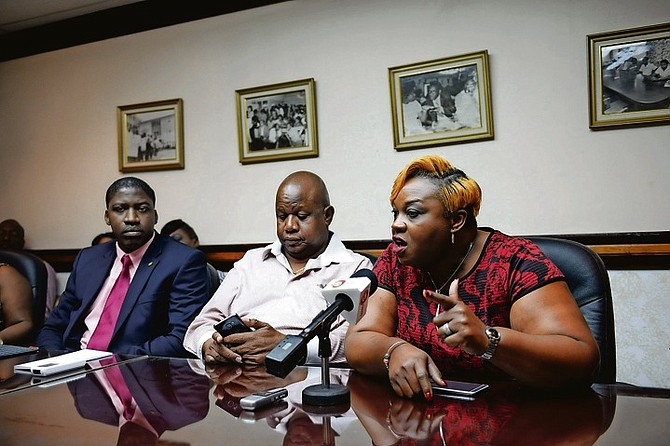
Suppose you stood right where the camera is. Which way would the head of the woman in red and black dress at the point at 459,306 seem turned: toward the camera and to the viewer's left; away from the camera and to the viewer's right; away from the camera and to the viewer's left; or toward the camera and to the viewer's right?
toward the camera and to the viewer's left

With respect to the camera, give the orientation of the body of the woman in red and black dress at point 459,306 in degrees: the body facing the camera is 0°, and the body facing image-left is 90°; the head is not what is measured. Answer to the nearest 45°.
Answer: approximately 45°

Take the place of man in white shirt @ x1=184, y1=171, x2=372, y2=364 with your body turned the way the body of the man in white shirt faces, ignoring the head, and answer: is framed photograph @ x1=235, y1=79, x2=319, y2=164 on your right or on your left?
on your right

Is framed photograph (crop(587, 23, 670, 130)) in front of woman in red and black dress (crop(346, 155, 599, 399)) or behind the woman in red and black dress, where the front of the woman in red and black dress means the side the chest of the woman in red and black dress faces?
behind

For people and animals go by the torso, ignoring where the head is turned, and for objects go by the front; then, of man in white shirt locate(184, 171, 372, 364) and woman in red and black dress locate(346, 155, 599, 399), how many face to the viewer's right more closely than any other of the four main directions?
0

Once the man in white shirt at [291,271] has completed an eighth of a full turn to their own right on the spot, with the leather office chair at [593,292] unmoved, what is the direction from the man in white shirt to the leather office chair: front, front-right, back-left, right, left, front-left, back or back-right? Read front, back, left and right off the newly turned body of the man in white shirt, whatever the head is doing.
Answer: back-left

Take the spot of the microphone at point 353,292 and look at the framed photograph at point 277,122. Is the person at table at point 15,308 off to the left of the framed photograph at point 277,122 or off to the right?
left

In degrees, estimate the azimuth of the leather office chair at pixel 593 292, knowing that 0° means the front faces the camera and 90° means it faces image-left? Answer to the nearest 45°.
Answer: approximately 45°

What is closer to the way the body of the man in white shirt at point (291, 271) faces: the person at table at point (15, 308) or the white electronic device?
the white electronic device

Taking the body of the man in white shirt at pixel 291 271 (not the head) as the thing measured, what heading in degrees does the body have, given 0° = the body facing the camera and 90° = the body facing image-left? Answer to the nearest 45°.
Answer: approximately 45°

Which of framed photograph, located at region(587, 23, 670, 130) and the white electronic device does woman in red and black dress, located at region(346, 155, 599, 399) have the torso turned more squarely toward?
the white electronic device

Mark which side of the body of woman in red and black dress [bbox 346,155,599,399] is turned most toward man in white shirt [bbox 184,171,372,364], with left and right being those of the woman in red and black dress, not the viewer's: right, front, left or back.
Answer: right

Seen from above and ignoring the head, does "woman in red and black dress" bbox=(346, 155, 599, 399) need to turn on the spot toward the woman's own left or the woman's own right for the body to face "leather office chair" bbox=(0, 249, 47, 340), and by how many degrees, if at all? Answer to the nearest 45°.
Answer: approximately 90° to the woman's own right
